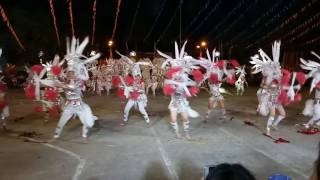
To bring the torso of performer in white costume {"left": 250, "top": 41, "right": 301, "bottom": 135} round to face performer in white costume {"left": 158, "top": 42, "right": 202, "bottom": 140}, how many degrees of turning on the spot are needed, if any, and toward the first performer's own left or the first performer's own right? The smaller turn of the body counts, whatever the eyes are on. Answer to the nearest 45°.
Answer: approximately 90° to the first performer's own right

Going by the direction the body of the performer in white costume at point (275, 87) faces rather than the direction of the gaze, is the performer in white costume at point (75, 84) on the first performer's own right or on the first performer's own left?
on the first performer's own right

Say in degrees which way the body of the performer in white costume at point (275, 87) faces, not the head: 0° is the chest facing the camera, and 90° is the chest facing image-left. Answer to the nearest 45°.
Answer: approximately 315°
